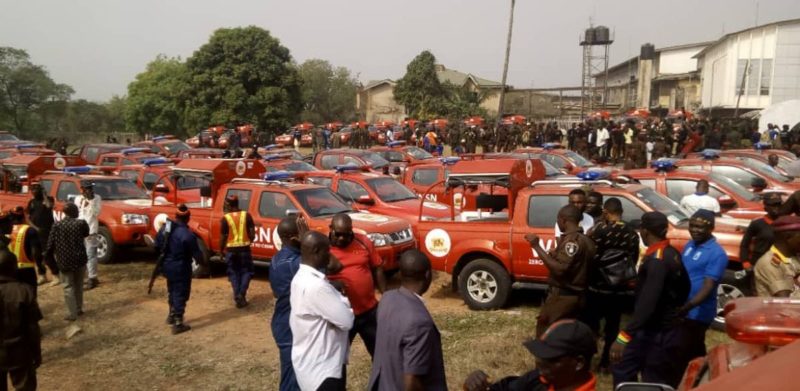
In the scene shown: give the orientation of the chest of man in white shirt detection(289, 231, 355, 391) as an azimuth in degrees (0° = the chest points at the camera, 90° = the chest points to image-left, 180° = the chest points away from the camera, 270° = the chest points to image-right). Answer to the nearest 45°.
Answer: approximately 225°

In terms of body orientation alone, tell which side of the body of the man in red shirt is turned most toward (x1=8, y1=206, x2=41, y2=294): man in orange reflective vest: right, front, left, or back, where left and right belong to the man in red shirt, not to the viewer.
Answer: right

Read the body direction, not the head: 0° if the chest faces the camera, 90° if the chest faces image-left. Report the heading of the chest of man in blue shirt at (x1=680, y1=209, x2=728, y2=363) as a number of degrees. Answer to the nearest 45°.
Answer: approximately 45°

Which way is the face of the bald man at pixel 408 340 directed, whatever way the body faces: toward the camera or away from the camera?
away from the camera

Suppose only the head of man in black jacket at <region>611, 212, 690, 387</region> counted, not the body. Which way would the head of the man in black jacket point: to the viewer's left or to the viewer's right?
to the viewer's left

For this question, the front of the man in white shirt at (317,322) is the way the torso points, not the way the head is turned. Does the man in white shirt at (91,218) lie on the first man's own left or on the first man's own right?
on the first man's own left

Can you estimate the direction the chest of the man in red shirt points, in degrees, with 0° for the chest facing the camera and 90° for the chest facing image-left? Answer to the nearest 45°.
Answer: approximately 45°

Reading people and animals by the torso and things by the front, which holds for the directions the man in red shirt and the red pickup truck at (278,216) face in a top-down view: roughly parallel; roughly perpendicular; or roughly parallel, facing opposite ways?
roughly perpendicular

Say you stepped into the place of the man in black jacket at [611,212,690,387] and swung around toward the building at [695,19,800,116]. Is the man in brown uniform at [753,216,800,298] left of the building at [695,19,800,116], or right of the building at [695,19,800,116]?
right

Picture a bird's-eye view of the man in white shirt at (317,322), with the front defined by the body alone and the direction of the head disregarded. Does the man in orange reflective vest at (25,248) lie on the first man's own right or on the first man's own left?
on the first man's own left

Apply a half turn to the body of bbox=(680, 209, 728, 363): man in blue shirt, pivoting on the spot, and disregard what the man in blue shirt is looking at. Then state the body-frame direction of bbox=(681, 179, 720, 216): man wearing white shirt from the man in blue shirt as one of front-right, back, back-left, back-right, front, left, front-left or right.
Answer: front-left

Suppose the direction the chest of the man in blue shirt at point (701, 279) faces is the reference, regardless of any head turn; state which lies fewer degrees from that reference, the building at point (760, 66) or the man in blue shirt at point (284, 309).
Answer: the man in blue shirt

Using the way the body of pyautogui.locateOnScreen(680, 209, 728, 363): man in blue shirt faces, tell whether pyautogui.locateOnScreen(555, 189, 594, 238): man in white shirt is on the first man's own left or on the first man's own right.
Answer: on the first man's own right
